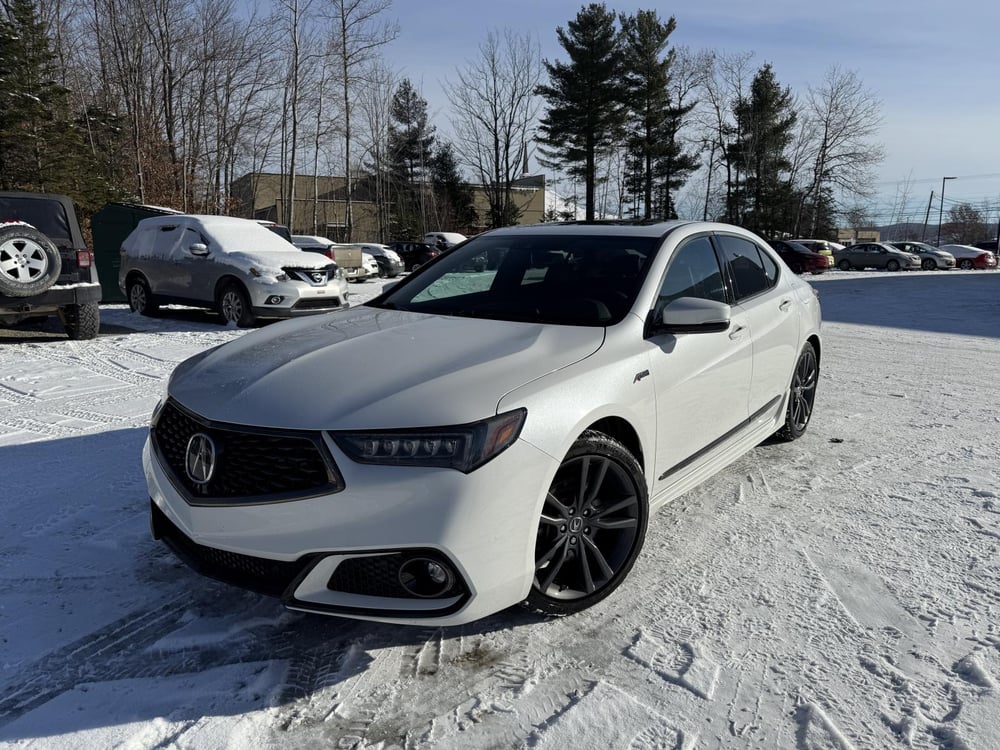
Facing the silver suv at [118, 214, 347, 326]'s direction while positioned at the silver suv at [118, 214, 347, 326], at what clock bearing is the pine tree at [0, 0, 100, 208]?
The pine tree is roughly at 7 o'clock from the silver suv.

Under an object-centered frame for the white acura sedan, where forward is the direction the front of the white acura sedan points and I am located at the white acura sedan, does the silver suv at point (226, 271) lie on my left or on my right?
on my right

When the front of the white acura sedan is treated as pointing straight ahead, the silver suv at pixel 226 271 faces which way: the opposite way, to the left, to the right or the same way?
to the left

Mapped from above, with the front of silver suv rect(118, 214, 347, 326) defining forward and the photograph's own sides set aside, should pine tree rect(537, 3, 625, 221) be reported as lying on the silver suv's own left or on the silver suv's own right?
on the silver suv's own left

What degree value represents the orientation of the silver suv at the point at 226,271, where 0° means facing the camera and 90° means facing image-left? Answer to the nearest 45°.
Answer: approximately 315°

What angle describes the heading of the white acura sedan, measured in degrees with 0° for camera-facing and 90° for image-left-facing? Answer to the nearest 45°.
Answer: approximately 45°

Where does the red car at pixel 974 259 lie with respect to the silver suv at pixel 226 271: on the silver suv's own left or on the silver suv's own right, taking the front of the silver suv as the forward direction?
on the silver suv's own left

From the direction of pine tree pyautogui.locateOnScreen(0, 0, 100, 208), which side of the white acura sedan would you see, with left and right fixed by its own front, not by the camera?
right

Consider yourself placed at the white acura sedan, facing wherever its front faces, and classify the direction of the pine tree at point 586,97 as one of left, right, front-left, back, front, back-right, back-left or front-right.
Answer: back-right

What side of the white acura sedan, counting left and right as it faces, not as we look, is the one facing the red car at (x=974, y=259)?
back

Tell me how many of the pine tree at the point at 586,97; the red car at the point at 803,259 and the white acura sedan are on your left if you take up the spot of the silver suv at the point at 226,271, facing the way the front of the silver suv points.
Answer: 2

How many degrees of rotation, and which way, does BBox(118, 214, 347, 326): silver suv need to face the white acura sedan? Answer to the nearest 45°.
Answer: approximately 45° to its right

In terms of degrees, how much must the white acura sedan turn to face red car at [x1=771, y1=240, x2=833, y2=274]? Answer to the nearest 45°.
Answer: approximately 180°

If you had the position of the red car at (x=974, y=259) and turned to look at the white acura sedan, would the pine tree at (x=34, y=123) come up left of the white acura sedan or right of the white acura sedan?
right
